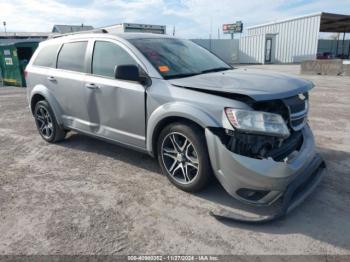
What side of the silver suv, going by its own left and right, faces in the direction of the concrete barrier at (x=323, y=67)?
left

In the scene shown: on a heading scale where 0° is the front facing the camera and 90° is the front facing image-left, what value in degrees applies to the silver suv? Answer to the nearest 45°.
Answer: approximately 315°

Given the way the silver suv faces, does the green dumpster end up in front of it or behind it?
behind

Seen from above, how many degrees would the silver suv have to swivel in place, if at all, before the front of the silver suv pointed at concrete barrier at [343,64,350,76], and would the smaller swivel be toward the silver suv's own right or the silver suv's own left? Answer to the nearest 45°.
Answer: approximately 90° to the silver suv's own left

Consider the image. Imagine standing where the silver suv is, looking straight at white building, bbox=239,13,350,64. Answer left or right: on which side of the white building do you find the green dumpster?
left

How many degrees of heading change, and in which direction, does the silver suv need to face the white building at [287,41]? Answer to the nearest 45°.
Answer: approximately 135° to its left
